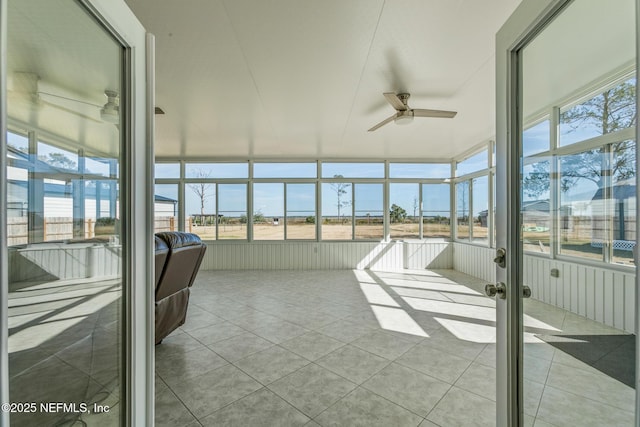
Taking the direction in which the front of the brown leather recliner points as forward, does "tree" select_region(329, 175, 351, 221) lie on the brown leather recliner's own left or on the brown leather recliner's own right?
on the brown leather recliner's own right

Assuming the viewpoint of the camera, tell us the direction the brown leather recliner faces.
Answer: facing away from the viewer and to the left of the viewer

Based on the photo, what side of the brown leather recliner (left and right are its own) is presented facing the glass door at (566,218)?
back

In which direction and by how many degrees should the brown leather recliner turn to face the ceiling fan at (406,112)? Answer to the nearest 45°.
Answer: approximately 135° to its right

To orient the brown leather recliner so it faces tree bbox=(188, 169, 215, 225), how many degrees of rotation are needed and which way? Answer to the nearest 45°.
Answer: approximately 45° to its right

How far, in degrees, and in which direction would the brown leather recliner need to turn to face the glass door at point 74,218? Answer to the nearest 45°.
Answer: approximately 135° to its left

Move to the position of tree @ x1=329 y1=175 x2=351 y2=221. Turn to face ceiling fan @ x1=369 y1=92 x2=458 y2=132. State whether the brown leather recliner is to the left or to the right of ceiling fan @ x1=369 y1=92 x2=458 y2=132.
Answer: right
